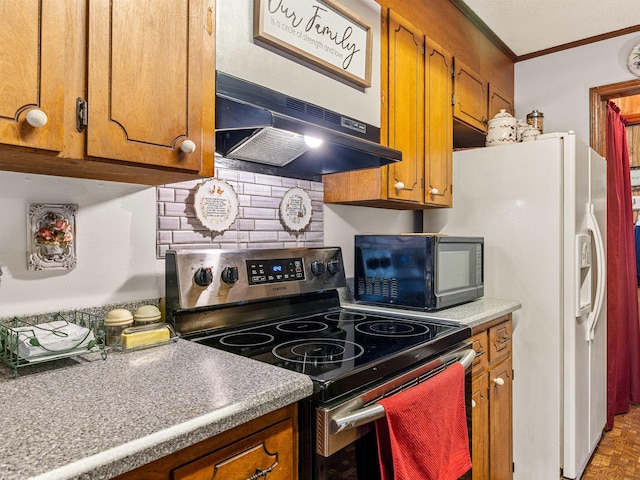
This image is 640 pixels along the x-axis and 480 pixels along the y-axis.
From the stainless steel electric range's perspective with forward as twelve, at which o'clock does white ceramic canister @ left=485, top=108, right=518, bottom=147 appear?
The white ceramic canister is roughly at 9 o'clock from the stainless steel electric range.

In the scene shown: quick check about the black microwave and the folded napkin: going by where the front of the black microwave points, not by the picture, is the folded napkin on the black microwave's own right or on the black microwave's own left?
on the black microwave's own right

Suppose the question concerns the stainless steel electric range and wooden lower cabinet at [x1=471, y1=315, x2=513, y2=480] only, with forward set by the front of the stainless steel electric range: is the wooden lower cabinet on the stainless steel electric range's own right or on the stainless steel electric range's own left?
on the stainless steel electric range's own left

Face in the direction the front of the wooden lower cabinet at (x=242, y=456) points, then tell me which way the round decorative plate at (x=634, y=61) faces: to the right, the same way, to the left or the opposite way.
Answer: to the right

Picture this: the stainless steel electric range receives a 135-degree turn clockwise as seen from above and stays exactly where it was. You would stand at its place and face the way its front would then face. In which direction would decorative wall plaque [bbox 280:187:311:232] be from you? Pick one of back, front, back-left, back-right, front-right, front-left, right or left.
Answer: right

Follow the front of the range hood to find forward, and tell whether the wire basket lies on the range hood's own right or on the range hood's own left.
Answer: on the range hood's own right

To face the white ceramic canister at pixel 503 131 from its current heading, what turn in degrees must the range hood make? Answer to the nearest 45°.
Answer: approximately 90° to its left
